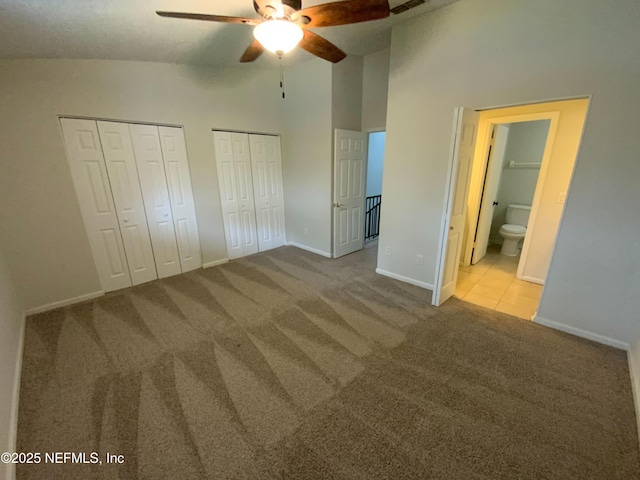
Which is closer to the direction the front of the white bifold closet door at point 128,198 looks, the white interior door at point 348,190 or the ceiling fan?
the ceiling fan

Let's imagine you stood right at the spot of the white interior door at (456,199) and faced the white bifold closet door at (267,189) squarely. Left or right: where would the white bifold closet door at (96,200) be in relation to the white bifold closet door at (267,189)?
left

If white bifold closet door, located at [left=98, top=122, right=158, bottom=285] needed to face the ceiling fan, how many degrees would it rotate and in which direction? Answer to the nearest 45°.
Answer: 0° — it already faces it

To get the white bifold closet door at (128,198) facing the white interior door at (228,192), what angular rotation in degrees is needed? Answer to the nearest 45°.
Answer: approximately 90° to its left

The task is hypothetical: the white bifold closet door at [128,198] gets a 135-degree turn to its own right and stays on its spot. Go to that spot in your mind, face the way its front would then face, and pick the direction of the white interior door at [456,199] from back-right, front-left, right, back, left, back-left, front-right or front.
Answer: back

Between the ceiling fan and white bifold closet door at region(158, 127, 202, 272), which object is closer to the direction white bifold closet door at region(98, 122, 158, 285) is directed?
the ceiling fan

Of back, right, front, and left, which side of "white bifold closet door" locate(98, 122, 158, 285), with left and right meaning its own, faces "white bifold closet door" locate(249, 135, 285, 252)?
left

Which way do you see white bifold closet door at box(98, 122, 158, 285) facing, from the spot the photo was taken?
facing the viewer

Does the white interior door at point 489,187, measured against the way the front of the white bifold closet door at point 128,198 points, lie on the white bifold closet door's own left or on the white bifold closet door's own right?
on the white bifold closet door's own left
